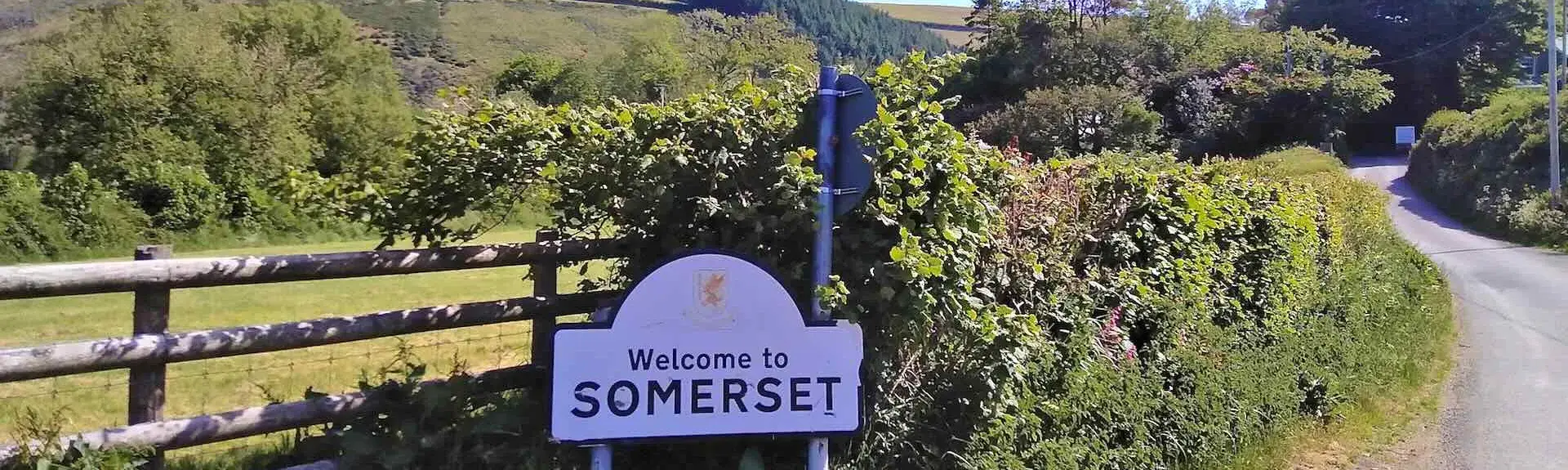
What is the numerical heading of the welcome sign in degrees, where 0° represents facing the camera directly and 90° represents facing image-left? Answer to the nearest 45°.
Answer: approximately 0°

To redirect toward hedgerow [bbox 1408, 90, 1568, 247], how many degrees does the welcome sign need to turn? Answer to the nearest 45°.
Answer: approximately 135° to its left

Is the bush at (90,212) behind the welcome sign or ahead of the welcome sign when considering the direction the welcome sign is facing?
behind

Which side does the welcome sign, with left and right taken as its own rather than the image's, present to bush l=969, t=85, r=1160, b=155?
back
